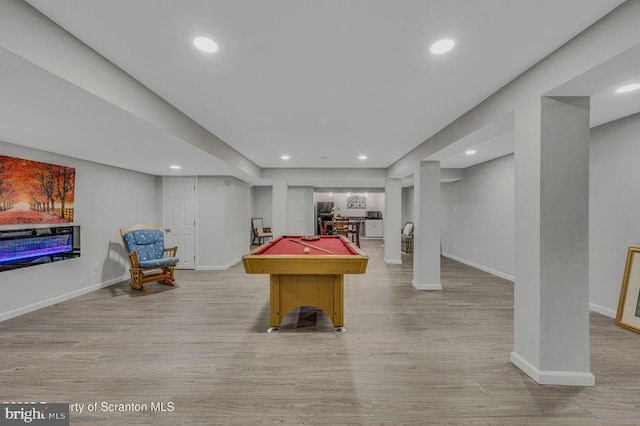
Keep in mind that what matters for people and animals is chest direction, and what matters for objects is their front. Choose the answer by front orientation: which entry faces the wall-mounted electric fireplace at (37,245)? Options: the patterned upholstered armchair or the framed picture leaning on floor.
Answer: the framed picture leaning on floor

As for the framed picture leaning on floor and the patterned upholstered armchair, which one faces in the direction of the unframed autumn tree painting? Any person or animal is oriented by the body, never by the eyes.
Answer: the framed picture leaning on floor

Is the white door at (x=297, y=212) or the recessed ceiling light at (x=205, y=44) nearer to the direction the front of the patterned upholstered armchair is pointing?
the recessed ceiling light

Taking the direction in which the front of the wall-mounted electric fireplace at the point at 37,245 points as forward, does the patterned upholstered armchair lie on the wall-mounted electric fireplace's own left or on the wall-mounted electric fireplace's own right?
on the wall-mounted electric fireplace's own left

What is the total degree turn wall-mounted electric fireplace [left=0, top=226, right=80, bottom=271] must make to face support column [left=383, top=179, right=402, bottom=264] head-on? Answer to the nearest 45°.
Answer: approximately 45° to its left

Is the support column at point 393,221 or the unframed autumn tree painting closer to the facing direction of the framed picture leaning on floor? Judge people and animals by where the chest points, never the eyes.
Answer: the unframed autumn tree painting

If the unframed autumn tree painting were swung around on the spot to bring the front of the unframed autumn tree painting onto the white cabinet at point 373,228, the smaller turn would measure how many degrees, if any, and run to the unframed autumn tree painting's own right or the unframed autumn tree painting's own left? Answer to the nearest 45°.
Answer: approximately 45° to the unframed autumn tree painting's own left

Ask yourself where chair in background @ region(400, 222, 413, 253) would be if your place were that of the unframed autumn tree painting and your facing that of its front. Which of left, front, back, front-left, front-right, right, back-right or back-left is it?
front-left

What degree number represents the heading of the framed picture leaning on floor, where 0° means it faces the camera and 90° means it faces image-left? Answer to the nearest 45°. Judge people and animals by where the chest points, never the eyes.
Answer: approximately 45°

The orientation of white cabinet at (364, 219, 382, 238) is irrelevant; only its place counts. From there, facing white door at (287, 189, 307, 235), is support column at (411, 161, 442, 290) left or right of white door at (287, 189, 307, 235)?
left

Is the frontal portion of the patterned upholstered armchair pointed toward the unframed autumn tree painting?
no

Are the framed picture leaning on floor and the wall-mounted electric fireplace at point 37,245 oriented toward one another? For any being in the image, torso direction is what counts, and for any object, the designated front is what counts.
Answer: yes

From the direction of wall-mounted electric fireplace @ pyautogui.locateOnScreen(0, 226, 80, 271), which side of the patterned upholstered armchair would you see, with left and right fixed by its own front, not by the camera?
right

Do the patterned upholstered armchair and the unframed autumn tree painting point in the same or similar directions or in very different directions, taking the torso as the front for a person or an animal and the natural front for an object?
same or similar directions

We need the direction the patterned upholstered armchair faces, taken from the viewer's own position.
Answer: facing the viewer and to the right of the viewer

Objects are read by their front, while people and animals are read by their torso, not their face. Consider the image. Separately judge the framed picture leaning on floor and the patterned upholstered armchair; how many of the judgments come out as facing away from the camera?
0

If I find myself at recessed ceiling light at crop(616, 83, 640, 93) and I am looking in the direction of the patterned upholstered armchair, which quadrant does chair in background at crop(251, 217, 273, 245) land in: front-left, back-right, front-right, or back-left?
front-right
